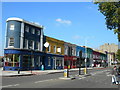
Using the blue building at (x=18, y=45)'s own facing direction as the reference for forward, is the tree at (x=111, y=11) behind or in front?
in front

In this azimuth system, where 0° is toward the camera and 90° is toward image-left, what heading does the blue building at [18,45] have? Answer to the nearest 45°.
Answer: approximately 315°
